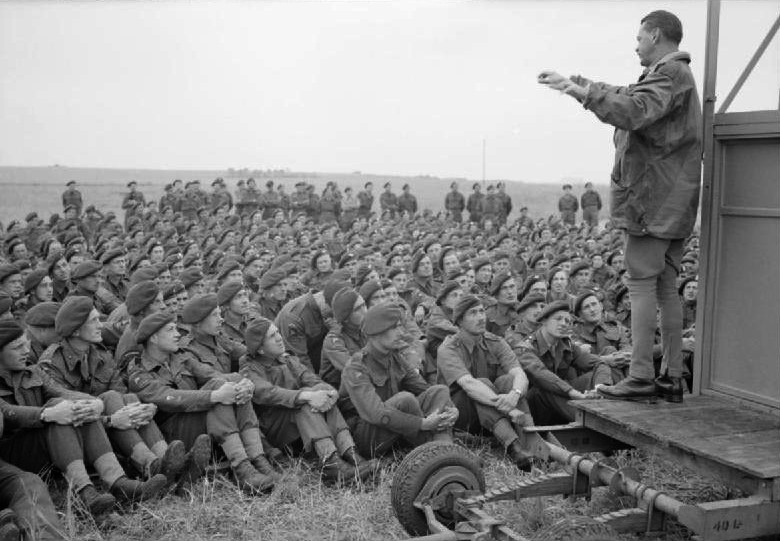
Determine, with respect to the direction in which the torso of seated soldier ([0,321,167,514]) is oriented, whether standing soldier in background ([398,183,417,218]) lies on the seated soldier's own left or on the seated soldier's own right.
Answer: on the seated soldier's own left

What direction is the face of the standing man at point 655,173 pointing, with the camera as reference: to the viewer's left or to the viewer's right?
to the viewer's left

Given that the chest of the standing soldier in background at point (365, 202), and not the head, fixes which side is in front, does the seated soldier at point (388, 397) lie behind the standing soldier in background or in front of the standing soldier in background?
in front

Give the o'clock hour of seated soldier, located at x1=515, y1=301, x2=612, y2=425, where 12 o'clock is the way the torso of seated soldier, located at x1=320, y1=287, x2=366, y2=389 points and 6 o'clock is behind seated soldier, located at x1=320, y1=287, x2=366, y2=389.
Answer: seated soldier, located at x1=515, y1=301, x2=612, y2=425 is roughly at 12 o'clock from seated soldier, located at x1=320, y1=287, x2=366, y2=389.

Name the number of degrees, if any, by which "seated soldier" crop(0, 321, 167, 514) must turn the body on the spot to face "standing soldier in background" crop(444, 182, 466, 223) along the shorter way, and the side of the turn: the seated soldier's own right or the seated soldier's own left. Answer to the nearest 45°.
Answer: approximately 90° to the seated soldier's own left

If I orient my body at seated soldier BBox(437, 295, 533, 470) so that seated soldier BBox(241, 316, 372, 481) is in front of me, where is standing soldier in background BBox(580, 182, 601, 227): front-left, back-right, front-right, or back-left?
back-right

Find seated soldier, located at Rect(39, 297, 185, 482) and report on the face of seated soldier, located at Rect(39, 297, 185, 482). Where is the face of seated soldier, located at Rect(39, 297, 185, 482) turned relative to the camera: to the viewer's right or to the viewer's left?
to the viewer's right

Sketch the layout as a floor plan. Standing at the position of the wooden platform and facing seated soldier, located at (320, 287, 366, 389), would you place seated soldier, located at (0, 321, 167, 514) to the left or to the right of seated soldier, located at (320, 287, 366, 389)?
left

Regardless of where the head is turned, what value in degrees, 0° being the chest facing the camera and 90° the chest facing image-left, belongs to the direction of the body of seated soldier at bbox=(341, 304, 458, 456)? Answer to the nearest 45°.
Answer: approximately 315°

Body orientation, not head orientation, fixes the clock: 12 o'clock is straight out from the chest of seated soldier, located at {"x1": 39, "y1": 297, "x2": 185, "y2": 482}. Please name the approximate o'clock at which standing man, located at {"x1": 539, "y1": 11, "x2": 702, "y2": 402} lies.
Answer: The standing man is roughly at 12 o'clock from the seated soldier.

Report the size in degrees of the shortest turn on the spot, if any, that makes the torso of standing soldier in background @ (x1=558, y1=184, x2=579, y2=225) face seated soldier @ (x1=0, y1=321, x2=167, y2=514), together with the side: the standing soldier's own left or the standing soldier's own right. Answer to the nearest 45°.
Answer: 0° — they already face them

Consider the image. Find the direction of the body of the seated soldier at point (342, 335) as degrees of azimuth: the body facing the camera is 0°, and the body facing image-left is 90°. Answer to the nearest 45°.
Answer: approximately 270°
